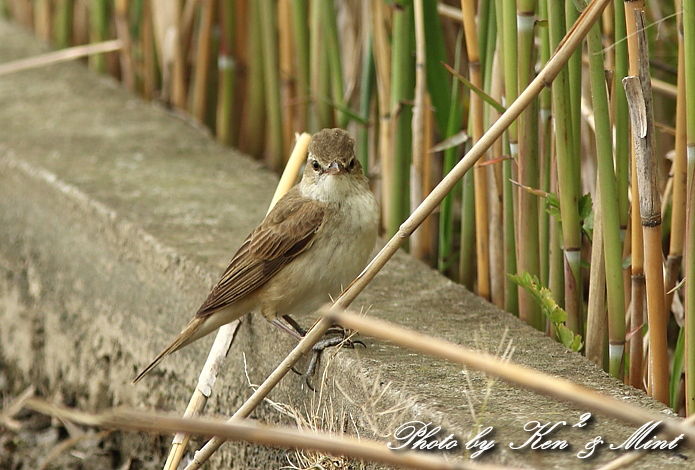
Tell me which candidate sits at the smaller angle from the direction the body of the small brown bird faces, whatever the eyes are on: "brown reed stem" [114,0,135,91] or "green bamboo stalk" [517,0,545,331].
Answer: the green bamboo stalk

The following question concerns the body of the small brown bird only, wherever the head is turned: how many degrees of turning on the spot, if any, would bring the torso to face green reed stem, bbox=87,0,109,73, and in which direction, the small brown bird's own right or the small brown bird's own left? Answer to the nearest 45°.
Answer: approximately 135° to the small brown bird's own left

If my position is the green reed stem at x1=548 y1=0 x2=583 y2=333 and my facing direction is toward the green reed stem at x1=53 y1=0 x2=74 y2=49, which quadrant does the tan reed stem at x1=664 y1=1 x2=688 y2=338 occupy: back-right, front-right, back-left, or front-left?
back-right

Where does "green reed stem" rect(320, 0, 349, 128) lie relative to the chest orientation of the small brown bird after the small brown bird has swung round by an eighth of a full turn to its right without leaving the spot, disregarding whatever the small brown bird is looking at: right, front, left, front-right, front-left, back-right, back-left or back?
back

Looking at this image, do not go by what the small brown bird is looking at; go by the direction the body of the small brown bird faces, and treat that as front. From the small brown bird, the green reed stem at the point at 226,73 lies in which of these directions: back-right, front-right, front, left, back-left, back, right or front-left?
back-left

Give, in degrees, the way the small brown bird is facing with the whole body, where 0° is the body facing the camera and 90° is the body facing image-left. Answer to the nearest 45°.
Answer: approximately 315°

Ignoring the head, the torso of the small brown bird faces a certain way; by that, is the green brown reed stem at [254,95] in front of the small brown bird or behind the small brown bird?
behind

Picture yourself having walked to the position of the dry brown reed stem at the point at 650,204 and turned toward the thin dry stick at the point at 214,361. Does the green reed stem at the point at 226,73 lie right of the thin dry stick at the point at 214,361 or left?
right

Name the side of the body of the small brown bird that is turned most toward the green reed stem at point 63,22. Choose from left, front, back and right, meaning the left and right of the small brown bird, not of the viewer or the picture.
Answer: back
